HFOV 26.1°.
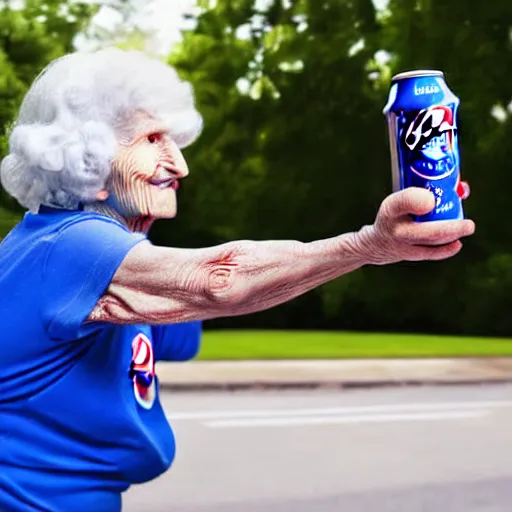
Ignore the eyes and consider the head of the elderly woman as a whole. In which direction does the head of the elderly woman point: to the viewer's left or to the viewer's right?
to the viewer's right

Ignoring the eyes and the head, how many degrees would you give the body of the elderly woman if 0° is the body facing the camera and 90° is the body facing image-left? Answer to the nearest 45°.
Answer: approximately 270°
